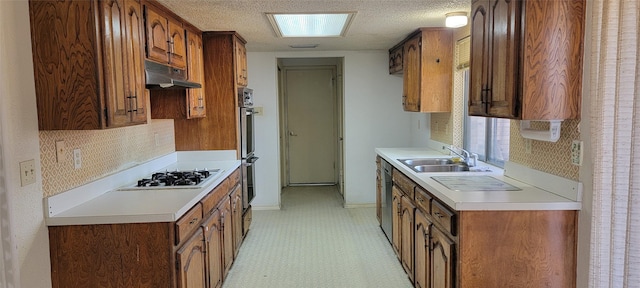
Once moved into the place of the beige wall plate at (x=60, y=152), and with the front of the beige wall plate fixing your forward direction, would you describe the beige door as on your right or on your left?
on your left

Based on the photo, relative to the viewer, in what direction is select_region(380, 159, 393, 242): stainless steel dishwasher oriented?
to the viewer's left

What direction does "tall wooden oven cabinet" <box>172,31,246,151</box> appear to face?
to the viewer's right

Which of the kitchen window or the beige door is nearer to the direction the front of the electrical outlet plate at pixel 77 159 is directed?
the kitchen window

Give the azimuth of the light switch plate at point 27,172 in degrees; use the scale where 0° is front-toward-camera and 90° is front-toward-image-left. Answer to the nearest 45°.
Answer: approximately 315°

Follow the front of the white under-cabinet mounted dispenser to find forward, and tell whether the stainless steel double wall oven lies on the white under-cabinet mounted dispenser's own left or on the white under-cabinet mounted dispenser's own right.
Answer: on the white under-cabinet mounted dispenser's own right

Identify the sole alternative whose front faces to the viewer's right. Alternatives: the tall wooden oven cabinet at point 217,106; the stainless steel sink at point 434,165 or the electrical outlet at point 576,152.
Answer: the tall wooden oven cabinet

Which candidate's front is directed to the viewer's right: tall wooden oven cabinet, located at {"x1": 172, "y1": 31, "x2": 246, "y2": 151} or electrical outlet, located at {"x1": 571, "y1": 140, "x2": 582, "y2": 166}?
the tall wooden oven cabinet

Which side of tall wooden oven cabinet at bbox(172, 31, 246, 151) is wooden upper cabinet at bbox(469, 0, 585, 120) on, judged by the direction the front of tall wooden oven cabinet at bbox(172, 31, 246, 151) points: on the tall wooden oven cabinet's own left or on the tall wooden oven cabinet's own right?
on the tall wooden oven cabinet's own right

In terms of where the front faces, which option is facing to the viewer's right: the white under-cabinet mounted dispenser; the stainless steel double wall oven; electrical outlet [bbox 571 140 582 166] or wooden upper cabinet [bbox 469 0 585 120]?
the stainless steel double wall oven

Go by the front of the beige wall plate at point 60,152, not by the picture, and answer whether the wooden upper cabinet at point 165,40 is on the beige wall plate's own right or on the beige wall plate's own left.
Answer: on the beige wall plate's own left

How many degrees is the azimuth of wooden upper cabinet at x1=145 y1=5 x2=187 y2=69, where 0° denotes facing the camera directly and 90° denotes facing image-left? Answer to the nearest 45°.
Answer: approximately 315°

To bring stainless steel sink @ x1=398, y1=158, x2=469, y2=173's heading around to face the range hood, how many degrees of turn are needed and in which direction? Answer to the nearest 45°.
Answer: approximately 45° to its left

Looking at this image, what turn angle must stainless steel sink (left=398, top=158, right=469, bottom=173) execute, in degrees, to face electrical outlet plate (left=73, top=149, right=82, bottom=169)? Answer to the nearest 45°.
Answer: approximately 45° to its left
